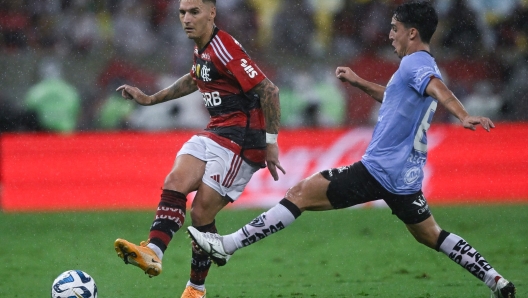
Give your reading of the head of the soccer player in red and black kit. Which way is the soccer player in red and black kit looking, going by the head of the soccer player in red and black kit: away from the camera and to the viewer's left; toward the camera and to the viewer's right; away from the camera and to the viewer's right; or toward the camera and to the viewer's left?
toward the camera and to the viewer's left

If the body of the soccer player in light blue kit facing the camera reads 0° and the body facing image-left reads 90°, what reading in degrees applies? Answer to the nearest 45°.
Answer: approximately 90°

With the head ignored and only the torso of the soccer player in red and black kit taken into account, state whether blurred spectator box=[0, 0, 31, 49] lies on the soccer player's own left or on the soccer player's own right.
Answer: on the soccer player's own right

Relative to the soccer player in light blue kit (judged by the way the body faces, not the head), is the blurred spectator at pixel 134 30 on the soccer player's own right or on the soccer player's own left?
on the soccer player's own right

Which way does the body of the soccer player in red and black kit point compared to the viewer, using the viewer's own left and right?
facing the viewer and to the left of the viewer

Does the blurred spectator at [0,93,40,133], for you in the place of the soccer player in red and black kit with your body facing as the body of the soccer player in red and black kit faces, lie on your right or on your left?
on your right

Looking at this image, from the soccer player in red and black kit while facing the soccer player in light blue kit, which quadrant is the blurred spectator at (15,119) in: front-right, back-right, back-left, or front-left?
back-left

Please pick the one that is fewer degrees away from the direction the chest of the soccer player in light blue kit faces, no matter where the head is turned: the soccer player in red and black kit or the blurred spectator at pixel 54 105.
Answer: the soccer player in red and black kit

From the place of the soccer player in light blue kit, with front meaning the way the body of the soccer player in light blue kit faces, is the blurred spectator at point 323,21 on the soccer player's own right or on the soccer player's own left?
on the soccer player's own right

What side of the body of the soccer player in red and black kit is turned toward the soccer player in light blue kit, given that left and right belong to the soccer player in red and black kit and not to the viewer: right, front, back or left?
left

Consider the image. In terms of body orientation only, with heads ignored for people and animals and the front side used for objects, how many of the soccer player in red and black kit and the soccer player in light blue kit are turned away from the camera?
0
